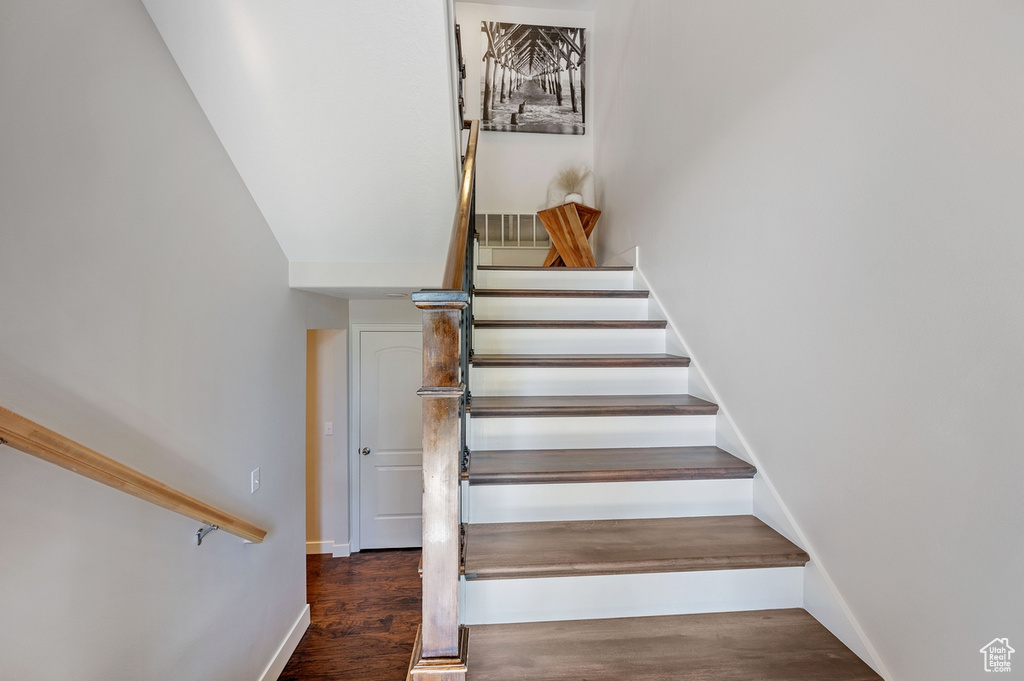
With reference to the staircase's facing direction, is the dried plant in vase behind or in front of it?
behind

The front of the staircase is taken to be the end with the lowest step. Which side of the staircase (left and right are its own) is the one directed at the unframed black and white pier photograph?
back

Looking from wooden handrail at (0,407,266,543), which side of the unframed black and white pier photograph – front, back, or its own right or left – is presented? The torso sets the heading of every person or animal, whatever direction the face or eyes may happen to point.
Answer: front

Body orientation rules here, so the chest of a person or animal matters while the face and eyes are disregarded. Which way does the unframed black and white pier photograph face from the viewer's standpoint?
toward the camera

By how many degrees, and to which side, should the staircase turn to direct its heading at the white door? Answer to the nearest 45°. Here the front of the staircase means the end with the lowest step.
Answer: approximately 135° to its right

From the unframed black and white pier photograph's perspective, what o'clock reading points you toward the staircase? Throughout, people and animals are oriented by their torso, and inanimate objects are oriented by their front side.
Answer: The staircase is roughly at 12 o'clock from the unframed black and white pier photograph.

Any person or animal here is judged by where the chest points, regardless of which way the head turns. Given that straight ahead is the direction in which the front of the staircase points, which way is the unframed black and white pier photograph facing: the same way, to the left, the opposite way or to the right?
the same way

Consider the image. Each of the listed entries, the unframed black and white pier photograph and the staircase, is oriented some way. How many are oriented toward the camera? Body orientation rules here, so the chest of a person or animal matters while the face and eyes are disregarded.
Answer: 2

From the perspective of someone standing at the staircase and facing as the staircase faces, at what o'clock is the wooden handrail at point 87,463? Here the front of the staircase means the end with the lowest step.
The wooden handrail is roughly at 2 o'clock from the staircase.
